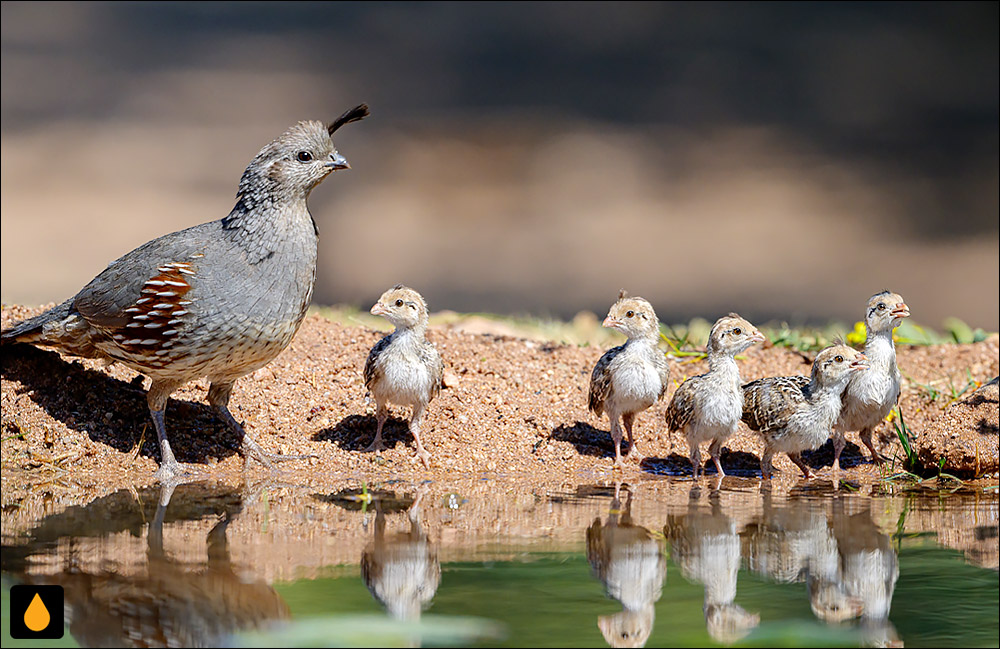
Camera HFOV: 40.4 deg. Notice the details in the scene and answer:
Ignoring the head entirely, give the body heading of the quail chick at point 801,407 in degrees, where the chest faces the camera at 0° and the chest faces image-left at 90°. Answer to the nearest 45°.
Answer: approximately 270°

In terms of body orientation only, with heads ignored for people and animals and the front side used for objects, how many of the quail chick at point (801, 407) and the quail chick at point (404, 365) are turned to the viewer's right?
1

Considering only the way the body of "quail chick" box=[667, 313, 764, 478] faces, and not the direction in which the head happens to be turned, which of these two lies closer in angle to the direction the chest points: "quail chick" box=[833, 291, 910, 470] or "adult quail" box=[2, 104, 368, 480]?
the quail chick

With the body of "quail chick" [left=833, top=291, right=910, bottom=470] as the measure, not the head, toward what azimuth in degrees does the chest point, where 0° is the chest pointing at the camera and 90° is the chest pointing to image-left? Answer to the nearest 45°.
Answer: approximately 315°
